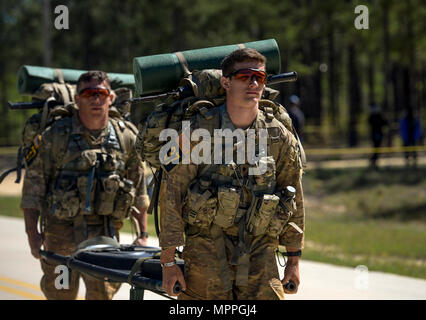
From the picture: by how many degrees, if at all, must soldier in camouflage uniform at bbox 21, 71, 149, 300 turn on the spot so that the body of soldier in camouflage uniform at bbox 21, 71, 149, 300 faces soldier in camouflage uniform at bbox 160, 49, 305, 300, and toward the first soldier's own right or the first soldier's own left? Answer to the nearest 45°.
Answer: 0° — they already face them

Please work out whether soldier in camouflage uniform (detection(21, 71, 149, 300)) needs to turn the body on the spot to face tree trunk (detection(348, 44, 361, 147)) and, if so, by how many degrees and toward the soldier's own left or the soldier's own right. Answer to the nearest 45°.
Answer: approximately 135° to the soldier's own left

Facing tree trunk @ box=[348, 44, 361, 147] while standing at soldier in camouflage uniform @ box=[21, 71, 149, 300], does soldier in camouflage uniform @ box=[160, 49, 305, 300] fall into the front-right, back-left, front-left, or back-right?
back-right

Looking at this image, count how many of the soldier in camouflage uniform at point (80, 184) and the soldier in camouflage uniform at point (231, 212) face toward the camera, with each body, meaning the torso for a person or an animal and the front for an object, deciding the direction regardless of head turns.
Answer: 2

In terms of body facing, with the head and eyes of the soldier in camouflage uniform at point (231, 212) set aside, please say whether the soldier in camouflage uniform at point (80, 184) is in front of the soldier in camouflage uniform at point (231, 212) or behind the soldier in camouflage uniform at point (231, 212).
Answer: behind

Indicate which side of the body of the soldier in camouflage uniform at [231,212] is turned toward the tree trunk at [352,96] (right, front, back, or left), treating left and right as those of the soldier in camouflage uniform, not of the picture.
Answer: back

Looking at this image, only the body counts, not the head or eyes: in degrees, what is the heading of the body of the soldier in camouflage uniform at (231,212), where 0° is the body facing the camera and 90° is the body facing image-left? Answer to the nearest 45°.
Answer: approximately 0°

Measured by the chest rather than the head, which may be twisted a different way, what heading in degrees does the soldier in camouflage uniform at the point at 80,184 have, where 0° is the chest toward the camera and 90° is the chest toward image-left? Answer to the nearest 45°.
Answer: approximately 0°
